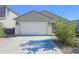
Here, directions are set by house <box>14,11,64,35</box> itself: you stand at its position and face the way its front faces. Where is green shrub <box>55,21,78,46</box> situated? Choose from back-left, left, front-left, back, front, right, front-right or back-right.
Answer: left

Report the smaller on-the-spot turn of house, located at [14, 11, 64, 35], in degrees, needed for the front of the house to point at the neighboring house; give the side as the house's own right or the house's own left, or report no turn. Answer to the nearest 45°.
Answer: approximately 90° to the house's own right

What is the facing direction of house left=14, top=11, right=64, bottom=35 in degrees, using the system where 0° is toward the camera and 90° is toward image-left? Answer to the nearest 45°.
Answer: approximately 0°
